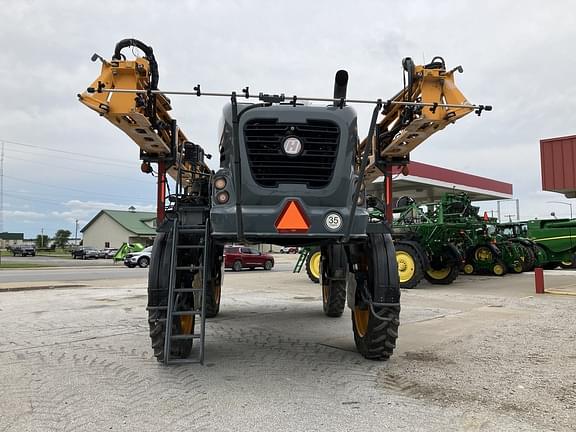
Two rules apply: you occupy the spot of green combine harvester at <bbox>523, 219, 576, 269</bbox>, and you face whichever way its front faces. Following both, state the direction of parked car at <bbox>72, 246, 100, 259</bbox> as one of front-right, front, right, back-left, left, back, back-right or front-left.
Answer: back

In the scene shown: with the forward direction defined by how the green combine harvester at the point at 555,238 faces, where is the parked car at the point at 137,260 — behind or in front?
behind

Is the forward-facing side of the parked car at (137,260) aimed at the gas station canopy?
no

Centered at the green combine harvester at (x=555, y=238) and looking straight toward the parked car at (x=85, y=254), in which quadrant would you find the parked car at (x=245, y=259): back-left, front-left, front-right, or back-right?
front-left

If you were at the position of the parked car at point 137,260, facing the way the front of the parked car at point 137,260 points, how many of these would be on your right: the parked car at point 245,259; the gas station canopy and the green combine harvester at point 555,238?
0

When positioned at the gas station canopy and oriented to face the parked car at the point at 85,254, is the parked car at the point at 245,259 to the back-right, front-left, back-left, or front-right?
front-left

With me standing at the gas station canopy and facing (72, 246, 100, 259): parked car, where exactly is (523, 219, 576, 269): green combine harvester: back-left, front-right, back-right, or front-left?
back-left
